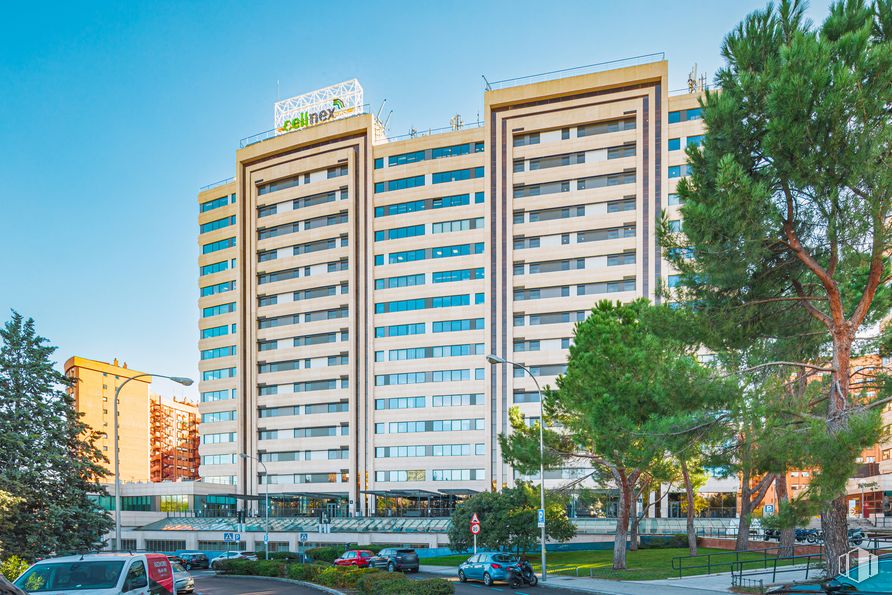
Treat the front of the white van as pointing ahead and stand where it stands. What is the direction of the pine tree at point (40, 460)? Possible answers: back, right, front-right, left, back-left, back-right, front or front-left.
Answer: back-right

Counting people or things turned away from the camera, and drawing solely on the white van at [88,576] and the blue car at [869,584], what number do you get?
0

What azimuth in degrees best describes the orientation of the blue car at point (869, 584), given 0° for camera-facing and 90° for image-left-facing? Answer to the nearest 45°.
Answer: approximately 90°

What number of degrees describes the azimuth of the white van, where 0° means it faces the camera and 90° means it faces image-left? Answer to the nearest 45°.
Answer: approximately 45°

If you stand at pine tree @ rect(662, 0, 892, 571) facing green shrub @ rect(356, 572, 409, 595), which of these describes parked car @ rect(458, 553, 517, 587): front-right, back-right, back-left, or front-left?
front-right
